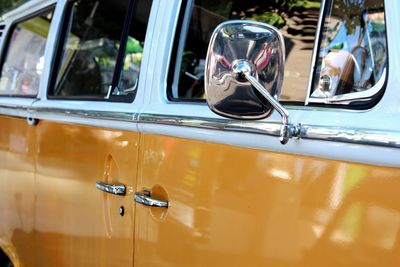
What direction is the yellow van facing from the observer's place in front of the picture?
facing the viewer and to the right of the viewer
